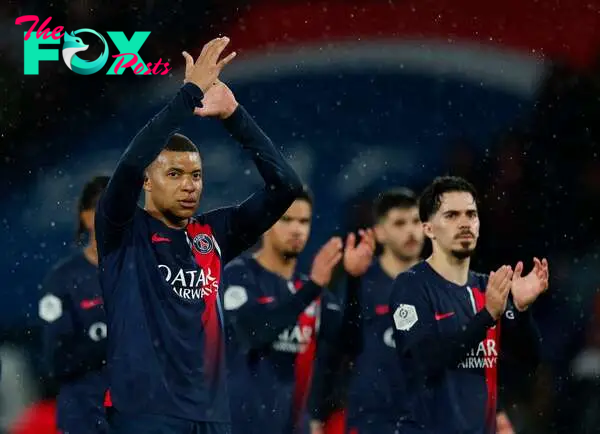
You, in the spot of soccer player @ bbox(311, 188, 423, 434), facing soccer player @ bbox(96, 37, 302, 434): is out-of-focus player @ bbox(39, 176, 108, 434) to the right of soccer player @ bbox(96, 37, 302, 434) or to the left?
right

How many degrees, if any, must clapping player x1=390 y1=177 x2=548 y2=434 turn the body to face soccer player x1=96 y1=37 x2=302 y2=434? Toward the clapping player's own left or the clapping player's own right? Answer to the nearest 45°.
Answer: approximately 90° to the clapping player's own right

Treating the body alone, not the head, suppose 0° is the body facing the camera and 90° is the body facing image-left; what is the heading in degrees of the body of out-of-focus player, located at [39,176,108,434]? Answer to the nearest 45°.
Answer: approximately 315°

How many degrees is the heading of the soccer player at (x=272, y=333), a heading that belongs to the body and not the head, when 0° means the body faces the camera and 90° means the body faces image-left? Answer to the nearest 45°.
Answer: approximately 315°

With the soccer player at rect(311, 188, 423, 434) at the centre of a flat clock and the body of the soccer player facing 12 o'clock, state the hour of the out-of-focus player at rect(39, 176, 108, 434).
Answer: The out-of-focus player is roughly at 4 o'clock from the soccer player.

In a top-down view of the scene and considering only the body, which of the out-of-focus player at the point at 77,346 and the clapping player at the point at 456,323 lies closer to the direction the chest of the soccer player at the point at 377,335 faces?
the clapping player

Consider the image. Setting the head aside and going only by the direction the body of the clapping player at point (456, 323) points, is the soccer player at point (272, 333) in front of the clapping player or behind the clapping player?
behind
